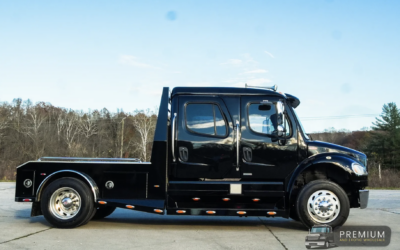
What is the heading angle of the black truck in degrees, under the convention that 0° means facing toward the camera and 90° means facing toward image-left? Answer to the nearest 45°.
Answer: approximately 270°
